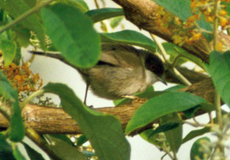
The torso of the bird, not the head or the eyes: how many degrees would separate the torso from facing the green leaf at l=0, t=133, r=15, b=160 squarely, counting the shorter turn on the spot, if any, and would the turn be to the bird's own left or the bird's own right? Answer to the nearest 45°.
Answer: approximately 180°

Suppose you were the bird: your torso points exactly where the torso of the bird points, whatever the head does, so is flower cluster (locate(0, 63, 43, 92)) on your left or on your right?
on your right

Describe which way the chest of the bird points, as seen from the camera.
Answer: to the viewer's right

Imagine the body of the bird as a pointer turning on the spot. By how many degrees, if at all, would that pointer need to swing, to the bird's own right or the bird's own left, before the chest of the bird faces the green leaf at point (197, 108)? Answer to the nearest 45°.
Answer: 0° — it already faces it

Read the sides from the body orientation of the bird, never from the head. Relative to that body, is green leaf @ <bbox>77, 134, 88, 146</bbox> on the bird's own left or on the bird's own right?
on the bird's own right
